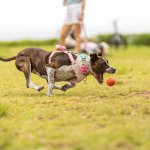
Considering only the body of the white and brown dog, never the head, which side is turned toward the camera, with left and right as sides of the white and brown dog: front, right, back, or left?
right

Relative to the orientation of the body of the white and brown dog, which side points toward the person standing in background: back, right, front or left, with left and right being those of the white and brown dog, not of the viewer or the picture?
left
